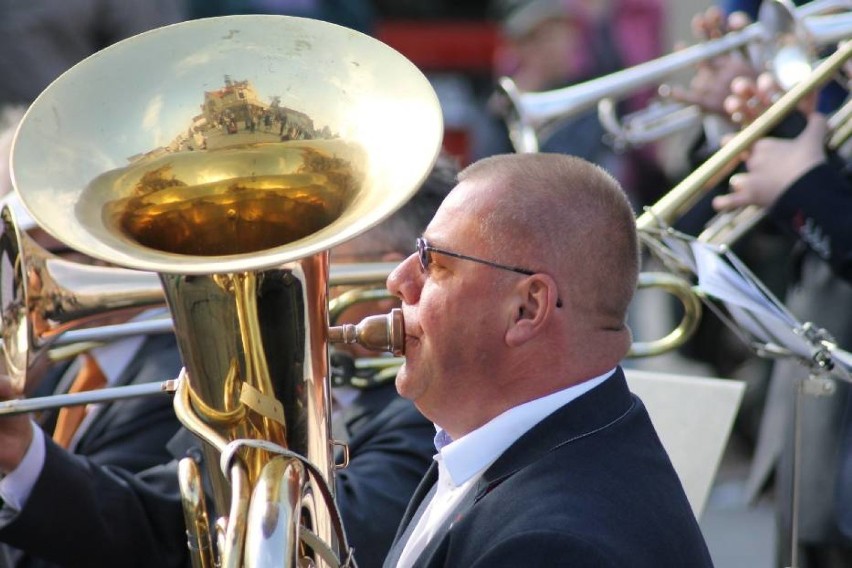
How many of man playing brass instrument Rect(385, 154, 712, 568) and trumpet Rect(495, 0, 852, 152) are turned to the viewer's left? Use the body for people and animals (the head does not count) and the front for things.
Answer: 2

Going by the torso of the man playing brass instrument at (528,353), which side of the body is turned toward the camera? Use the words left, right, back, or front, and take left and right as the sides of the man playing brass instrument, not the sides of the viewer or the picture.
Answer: left

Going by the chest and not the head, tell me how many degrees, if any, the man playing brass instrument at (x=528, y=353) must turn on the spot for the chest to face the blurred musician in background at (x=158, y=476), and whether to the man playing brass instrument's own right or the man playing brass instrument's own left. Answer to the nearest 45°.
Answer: approximately 45° to the man playing brass instrument's own right

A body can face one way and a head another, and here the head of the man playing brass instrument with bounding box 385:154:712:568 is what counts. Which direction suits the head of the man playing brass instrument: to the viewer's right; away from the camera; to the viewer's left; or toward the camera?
to the viewer's left

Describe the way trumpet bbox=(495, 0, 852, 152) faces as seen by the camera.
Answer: facing to the left of the viewer

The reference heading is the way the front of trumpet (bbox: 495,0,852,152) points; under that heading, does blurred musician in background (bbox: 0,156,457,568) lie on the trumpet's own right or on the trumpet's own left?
on the trumpet's own left

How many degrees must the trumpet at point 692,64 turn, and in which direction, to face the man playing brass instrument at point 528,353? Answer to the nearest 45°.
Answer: approximately 90° to its left

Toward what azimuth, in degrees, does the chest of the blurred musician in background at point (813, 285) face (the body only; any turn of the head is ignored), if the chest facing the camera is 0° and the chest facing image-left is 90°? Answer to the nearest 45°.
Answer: approximately 90°

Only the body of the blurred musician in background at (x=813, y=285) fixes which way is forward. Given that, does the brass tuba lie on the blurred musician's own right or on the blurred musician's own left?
on the blurred musician's own left

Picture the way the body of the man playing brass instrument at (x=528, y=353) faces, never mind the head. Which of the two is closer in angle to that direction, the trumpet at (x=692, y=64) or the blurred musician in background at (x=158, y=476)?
the blurred musician in background
